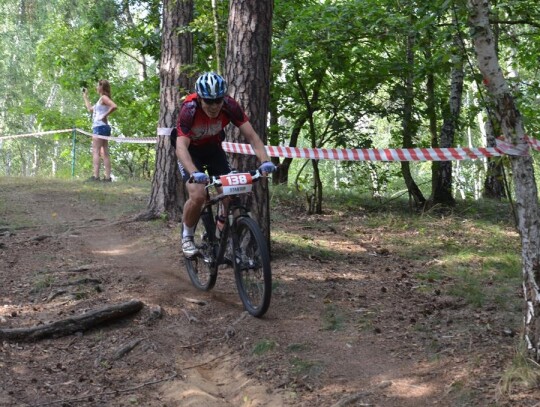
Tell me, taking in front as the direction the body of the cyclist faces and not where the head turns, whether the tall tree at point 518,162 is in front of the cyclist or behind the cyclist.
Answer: in front

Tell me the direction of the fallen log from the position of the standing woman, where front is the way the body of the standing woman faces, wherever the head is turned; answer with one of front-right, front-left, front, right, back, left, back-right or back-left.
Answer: left

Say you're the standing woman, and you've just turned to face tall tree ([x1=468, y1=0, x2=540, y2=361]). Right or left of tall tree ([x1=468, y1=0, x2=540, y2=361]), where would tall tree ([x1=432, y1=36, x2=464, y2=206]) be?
left

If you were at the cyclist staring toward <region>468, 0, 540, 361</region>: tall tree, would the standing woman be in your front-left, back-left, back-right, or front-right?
back-left

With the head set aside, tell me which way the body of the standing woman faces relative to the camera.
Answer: to the viewer's left

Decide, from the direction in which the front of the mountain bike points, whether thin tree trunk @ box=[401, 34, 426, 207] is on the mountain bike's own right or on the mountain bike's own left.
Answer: on the mountain bike's own left

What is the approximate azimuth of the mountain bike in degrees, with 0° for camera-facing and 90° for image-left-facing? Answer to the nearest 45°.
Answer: approximately 315°

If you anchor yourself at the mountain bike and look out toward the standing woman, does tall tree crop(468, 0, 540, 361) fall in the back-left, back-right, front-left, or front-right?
back-right

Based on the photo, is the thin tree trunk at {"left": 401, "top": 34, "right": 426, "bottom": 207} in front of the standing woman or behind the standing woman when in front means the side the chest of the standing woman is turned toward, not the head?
behind
